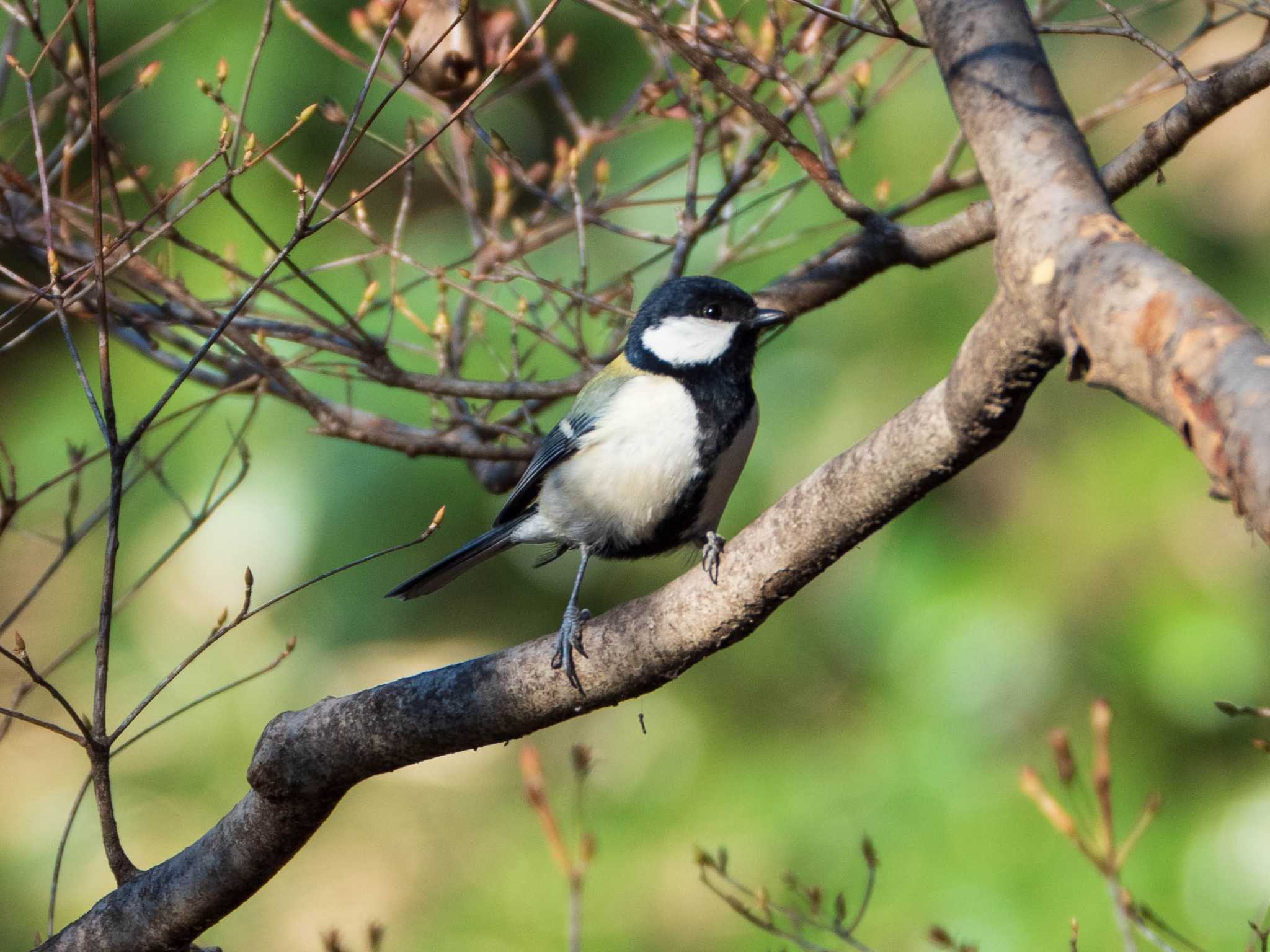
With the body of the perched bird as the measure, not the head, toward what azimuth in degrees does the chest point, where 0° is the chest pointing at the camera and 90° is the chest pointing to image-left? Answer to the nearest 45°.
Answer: approximately 315°
